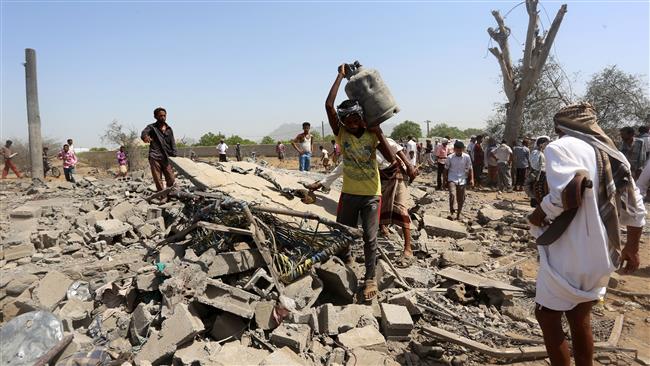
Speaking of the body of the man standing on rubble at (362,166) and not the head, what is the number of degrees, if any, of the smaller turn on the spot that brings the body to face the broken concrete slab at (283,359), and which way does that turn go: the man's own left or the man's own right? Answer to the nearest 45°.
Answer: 0° — they already face it

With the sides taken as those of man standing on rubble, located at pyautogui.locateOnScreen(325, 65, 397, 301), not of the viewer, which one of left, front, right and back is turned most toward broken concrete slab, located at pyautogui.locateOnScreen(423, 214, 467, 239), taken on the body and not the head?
back

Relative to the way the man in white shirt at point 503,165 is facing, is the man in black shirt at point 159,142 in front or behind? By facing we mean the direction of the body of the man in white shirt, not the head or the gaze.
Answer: behind

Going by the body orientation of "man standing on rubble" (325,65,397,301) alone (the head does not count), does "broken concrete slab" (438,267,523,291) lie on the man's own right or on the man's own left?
on the man's own left

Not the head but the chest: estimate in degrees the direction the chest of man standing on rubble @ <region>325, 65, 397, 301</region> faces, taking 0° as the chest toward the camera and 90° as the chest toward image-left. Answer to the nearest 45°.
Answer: approximately 0°

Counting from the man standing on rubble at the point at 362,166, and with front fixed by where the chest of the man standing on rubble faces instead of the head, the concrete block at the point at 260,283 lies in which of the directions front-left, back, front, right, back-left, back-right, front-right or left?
front-right
